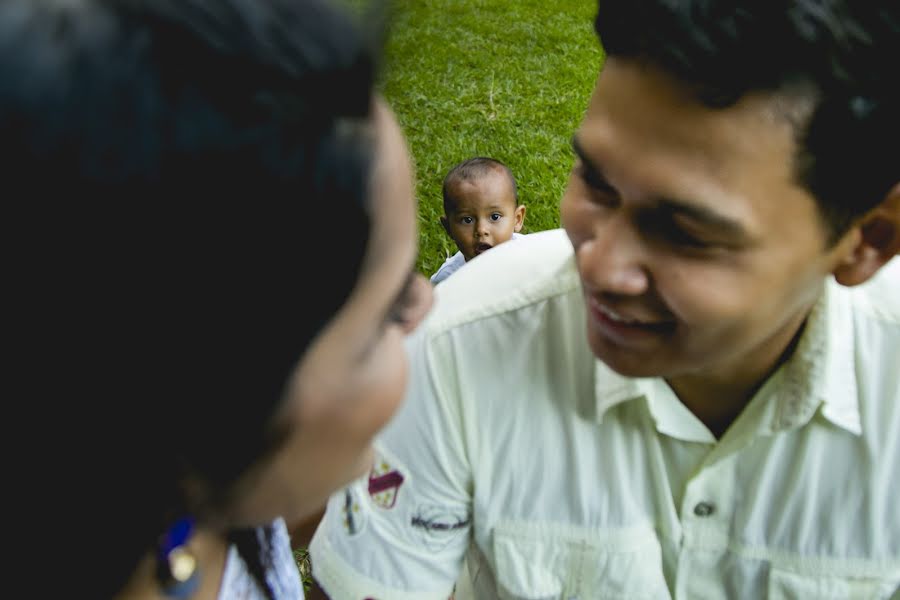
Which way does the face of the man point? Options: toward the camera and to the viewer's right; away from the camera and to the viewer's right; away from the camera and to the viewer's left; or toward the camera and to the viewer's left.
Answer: toward the camera and to the viewer's left

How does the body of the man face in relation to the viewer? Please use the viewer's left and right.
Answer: facing the viewer
